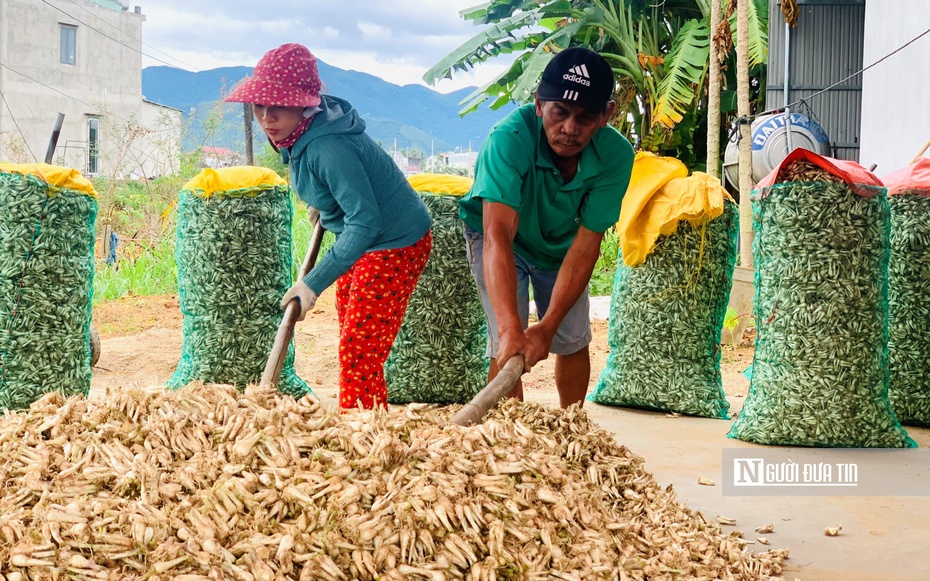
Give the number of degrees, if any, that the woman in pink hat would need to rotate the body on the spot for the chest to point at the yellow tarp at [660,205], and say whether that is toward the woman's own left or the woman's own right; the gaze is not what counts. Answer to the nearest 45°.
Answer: approximately 135° to the woman's own right

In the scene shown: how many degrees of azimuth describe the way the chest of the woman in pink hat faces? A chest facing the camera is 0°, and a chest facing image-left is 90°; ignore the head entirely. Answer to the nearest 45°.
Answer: approximately 90°

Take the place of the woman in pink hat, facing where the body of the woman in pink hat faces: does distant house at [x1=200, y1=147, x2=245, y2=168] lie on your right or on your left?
on your right

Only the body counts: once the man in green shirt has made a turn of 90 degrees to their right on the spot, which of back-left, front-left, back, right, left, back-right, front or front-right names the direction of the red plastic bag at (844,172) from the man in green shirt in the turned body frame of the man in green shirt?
back-right

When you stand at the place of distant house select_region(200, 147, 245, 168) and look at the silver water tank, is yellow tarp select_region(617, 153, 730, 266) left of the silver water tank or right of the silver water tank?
right

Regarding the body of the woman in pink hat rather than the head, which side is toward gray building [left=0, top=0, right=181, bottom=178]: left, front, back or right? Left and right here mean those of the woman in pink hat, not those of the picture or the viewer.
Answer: right

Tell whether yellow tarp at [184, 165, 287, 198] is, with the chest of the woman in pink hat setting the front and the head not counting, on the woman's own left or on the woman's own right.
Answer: on the woman's own right

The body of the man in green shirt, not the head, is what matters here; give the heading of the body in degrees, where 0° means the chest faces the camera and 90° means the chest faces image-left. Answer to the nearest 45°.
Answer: approximately 0°

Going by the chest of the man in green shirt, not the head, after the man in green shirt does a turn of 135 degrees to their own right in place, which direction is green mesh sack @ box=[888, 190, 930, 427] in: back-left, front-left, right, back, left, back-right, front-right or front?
right

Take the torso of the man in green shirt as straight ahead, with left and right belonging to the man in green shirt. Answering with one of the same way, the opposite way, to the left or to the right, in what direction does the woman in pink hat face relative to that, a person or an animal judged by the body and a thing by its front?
to the right

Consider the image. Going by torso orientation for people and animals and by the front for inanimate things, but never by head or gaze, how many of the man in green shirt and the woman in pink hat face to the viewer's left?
1
